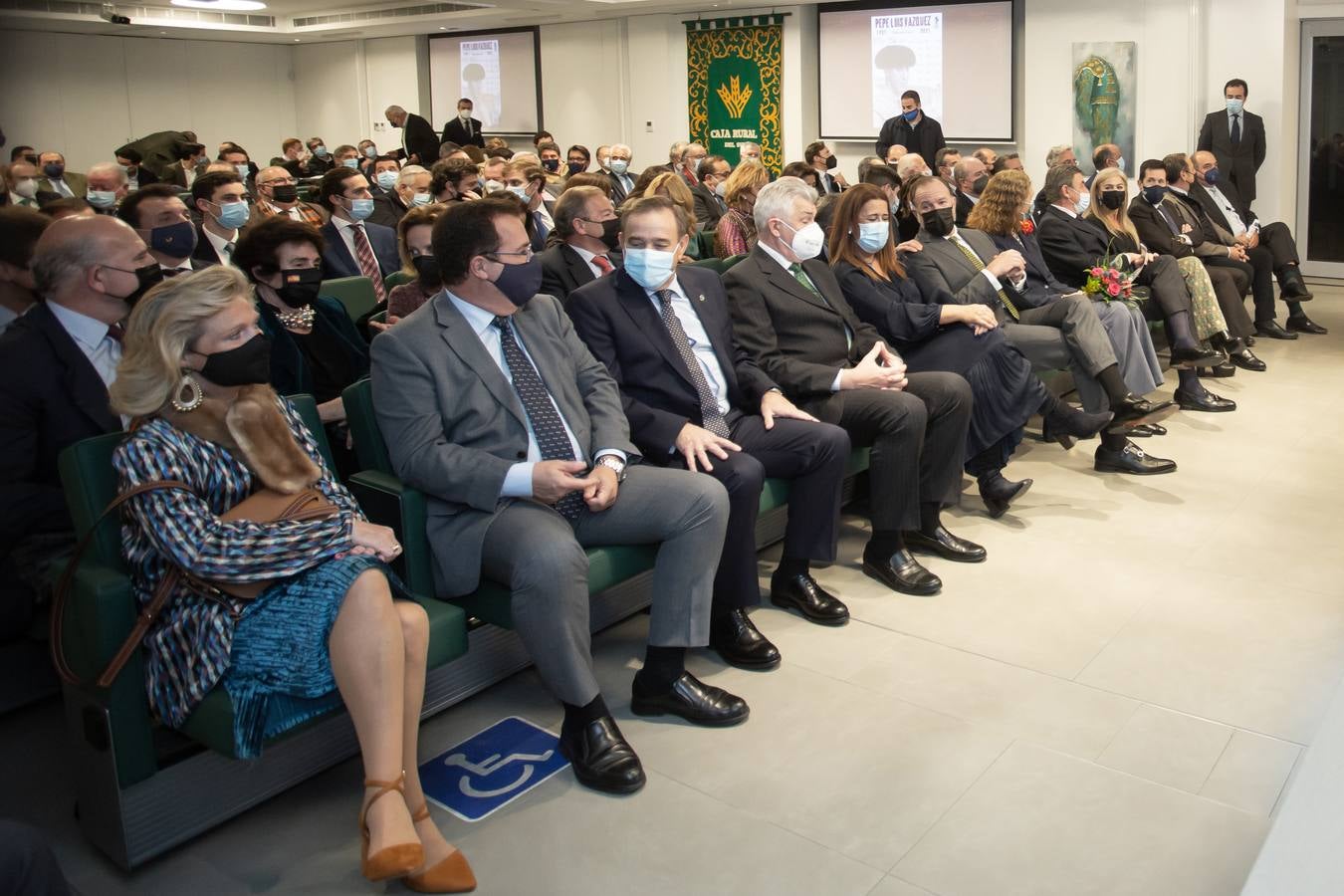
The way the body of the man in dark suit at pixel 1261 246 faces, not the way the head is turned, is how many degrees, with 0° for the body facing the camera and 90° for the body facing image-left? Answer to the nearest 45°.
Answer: approximately 315°

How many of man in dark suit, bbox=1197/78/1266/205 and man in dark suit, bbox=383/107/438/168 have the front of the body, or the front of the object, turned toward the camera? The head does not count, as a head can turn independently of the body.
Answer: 1

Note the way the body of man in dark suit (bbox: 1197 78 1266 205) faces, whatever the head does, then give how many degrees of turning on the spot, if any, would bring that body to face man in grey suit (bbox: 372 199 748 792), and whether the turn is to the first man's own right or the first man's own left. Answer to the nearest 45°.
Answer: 0° — they already face them

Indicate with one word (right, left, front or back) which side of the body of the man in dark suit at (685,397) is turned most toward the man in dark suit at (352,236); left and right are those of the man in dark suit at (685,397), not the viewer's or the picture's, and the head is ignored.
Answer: back

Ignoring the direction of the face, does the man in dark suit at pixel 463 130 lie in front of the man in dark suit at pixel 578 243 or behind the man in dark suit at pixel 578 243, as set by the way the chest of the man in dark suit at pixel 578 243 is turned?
behind

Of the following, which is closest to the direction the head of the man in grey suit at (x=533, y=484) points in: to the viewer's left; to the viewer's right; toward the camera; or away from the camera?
to the viewer's right

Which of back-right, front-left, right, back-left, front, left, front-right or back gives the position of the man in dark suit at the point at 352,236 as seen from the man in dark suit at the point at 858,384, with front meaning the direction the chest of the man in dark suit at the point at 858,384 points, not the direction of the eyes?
back

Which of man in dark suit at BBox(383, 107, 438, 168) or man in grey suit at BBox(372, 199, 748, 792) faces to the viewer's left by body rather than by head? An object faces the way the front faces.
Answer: the man in dark suit

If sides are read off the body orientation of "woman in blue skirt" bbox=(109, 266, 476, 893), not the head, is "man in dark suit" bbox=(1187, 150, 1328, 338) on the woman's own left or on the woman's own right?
on the woman's own left

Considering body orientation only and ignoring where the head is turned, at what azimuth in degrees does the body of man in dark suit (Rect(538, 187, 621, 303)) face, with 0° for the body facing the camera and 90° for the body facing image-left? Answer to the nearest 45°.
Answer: approximately 315°

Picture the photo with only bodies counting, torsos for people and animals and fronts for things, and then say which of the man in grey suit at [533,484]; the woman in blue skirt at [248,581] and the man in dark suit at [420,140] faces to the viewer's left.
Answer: the man in dark suit

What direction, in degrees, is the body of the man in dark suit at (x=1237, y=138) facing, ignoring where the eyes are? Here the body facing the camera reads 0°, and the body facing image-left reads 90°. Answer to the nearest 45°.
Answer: approximately 0°
